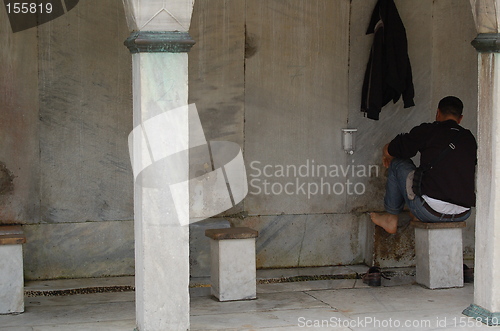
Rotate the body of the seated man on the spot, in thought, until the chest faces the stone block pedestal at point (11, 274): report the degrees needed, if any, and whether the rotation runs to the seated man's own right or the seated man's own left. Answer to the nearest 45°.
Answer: approximately 90° to the seated man's own left

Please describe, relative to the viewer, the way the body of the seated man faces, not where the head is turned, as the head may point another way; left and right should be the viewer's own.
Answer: facing away from the viewer and to the left of the viewer

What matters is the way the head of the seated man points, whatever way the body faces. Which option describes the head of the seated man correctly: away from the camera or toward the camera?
away from the camera

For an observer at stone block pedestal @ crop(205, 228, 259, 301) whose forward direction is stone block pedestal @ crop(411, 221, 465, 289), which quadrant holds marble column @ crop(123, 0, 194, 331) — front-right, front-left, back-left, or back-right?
back-right

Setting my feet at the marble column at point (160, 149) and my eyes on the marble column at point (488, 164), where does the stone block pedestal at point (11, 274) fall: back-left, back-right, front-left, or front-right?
back-left

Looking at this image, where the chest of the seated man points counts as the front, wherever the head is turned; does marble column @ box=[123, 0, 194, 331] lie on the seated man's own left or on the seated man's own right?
on the seated man's own left
